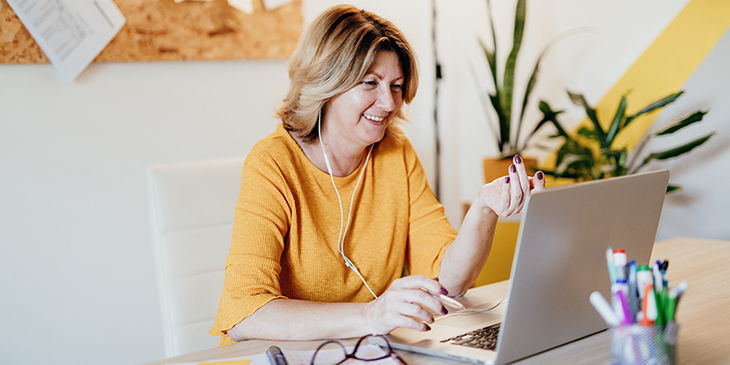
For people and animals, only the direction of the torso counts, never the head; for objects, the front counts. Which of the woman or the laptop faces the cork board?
the laptop

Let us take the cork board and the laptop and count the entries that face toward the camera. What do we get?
1

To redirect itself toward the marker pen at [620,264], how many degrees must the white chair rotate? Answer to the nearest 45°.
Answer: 0° — it already faces it

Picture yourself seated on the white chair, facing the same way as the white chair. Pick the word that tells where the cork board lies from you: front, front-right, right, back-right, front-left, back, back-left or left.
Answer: back-left

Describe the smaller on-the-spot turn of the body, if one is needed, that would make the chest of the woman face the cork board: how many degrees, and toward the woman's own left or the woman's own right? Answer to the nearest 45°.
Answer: approximately 180°

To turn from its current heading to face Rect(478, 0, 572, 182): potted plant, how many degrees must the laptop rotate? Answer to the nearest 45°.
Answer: approximately 45° to its right

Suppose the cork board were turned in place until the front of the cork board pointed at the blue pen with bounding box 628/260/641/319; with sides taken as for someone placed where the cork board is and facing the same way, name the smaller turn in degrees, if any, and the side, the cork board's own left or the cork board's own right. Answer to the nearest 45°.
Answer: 0° — it already faces it

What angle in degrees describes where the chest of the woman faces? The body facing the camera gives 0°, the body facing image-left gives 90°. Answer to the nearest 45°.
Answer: approximately 315°

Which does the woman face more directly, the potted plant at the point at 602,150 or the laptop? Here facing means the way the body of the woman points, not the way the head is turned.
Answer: the laptop

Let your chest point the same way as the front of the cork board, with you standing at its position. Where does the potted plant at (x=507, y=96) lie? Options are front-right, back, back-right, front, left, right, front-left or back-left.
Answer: left

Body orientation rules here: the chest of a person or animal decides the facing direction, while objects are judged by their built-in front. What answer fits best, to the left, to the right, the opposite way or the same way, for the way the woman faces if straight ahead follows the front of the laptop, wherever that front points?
the opposite way

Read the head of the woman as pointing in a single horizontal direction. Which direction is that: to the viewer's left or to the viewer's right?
to the viewer's right
